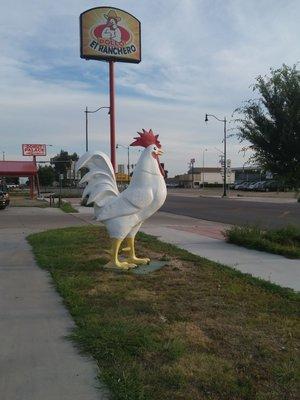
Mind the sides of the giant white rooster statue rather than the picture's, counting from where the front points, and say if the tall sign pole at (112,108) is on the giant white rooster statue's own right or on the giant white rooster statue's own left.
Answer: on the giant white rooster statue's own left

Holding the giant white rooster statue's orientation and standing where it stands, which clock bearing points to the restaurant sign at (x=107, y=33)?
The restaurant sign is roughly at 9 o'clock from the giant white rooster statue.

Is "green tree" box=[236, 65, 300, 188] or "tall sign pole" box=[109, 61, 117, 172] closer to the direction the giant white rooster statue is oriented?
the green tree

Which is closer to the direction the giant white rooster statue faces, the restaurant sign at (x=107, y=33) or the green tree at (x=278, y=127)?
the green tree

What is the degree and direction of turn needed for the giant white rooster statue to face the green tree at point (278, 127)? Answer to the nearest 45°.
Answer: approximately 45° to its left

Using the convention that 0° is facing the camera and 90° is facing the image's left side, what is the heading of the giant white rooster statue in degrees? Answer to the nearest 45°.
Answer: approximately 270°
